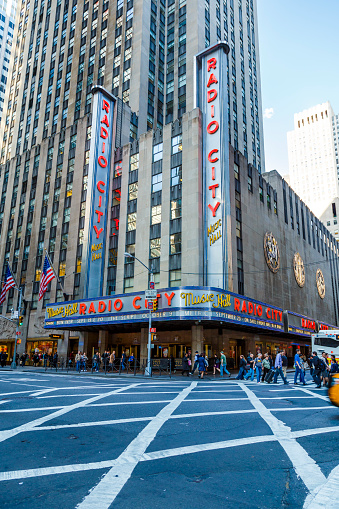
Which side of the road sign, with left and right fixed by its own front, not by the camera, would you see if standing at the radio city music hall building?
back

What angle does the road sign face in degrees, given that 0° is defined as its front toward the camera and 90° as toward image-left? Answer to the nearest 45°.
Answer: approximately 0°

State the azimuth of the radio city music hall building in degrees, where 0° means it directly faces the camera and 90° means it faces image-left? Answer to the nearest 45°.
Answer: approximately 45°

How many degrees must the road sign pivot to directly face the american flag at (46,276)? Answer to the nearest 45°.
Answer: approximately 135° to its right

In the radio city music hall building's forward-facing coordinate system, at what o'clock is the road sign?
The road sign is roughly at 11 o'clock from the radio city music hall building.
